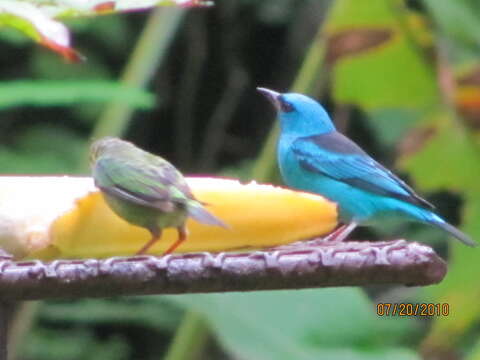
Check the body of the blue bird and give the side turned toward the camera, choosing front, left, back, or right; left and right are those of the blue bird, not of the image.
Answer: left

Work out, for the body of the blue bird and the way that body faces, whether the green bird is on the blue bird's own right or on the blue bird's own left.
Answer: on the blue bird's own left

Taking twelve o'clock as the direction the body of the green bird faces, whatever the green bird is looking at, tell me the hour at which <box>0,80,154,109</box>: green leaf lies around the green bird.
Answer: The green leaf is roughly at 1 o'clock from the green bird.

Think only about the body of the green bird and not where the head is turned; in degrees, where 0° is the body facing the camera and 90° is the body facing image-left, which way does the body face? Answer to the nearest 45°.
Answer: approximately 135°

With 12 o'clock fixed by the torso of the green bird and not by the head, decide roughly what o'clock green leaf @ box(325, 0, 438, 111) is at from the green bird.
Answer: The green leaf is roughly at 2 o'clock from the green bird.
